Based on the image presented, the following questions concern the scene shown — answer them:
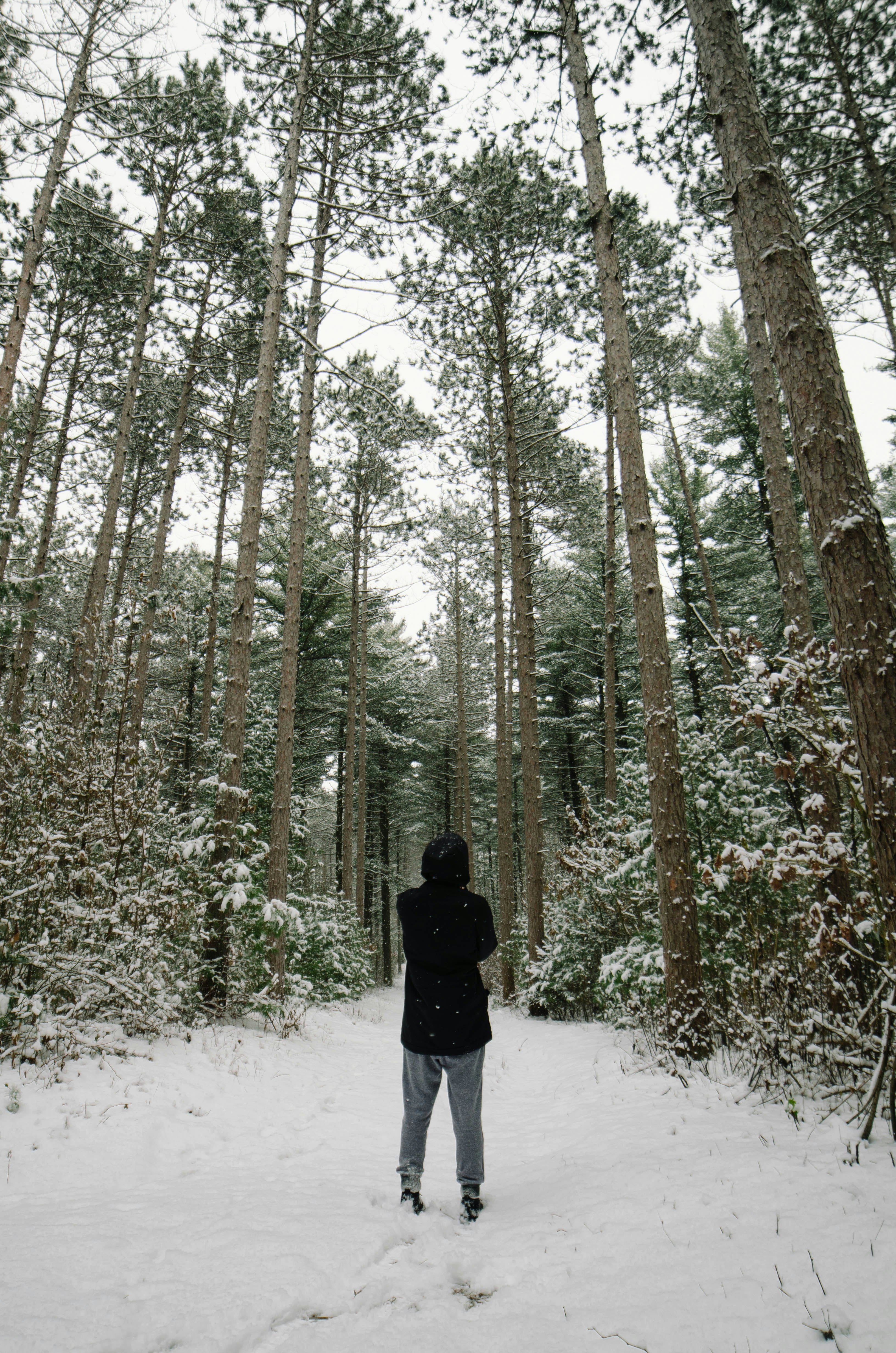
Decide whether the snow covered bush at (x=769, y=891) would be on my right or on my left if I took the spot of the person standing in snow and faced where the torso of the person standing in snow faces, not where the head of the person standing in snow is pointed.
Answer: on my right

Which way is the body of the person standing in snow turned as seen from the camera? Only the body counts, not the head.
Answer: away from the camera

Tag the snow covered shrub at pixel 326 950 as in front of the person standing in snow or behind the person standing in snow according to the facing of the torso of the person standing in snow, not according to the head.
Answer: in front

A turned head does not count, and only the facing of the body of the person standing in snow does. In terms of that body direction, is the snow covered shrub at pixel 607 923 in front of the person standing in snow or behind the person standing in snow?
in front

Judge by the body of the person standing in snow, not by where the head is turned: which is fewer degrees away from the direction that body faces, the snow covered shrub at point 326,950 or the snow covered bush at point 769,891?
the snow covered shrub

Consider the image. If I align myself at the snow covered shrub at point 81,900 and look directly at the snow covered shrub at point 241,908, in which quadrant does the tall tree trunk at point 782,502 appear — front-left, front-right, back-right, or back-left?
front-right

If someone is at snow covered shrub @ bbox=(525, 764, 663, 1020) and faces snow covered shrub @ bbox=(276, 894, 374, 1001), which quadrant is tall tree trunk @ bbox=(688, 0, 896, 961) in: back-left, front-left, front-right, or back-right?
back-left

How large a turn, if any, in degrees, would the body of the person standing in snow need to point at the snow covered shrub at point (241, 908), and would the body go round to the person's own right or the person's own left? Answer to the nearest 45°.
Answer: approximately 45° to the person's own left

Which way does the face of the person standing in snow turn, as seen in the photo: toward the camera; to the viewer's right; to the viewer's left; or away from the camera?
away from the camera
